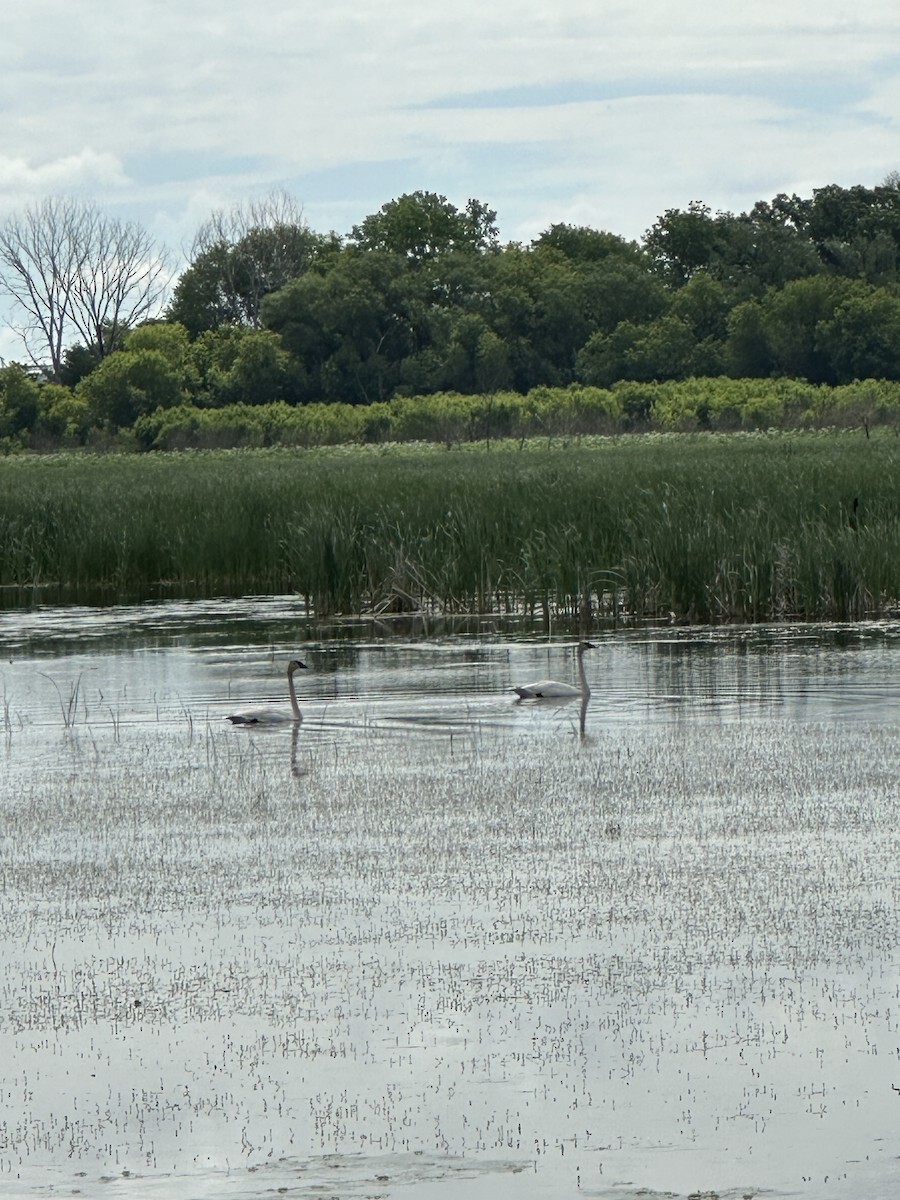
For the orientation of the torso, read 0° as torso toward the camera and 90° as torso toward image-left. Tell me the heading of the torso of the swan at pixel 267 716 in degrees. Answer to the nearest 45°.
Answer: approximately 270°

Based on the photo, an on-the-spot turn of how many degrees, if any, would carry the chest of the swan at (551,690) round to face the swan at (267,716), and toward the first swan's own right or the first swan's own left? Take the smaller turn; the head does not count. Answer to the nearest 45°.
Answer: approximately 180°

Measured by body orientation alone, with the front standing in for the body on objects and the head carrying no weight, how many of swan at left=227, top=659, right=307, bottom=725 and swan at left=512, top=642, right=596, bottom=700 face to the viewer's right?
2

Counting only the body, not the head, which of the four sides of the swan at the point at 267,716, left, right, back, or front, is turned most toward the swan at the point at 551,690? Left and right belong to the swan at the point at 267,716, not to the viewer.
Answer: front

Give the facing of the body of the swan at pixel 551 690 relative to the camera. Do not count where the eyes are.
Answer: to the viewer's right
